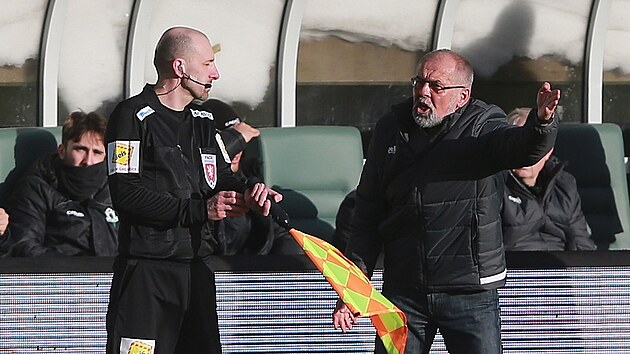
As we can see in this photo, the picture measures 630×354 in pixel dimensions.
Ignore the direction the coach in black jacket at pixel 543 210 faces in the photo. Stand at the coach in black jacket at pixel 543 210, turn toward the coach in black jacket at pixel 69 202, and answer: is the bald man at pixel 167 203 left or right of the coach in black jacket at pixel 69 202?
left

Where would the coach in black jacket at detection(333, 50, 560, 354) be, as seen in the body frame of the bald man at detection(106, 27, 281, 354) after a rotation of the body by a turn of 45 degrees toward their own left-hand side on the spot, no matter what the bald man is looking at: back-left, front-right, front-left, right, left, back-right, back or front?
front

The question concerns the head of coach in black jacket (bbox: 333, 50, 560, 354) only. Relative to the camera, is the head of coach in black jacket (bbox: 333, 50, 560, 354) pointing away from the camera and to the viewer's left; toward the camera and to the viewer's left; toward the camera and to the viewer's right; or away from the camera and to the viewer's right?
toward the camera and to the viewer's left

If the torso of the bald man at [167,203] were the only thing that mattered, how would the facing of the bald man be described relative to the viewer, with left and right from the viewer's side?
facing the viewer and to the right of the viewer

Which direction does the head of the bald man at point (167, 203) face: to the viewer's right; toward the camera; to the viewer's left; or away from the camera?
to the viewer's right

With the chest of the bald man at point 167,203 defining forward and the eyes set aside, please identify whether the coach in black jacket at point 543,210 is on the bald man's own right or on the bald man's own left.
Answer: on the bald man's own left

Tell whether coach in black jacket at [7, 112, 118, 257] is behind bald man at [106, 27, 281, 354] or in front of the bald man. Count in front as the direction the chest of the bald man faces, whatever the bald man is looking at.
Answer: behind
